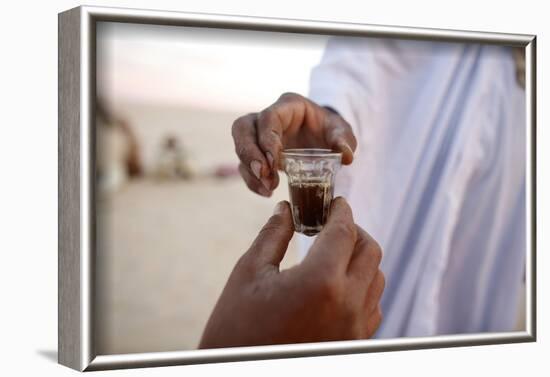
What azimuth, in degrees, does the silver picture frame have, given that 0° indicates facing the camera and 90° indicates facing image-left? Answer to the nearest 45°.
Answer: approximately 315°
